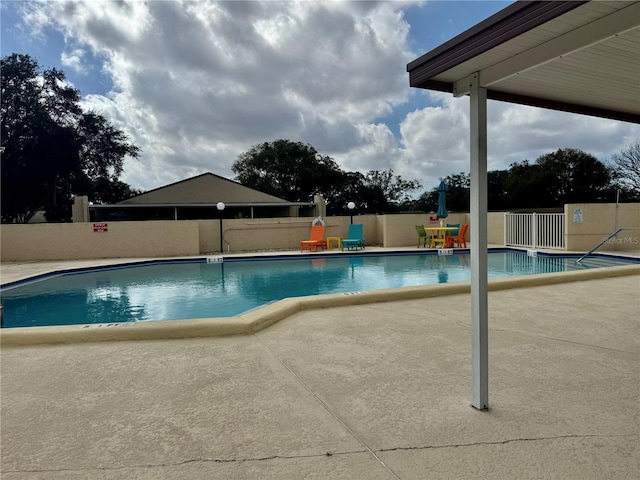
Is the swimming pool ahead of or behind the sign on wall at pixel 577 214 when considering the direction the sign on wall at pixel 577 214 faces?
ahead

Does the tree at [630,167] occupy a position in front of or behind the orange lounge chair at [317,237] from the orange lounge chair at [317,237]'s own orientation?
behind

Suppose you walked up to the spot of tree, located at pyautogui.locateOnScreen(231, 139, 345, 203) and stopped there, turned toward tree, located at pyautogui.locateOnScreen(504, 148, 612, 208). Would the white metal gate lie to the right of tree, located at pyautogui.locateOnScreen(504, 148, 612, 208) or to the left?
right

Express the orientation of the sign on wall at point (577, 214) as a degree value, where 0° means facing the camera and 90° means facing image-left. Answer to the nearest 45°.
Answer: approximately 0°

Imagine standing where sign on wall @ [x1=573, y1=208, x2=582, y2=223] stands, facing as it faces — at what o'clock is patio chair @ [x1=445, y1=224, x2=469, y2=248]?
The patio chair is roughly at 3 o'clock from the sign on wall.

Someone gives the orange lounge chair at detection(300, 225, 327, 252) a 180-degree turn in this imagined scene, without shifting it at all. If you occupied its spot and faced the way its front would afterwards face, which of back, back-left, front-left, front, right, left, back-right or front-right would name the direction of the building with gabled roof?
left

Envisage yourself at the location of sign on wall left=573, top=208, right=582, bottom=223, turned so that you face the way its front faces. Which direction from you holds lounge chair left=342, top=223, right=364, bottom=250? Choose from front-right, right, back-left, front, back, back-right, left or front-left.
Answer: right

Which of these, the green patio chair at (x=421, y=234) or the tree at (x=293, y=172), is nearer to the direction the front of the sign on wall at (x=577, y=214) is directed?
the green patio chair

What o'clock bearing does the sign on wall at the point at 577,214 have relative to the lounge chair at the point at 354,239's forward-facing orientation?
The sign on wall is roughly at 8 o'clock from the lounge chair.

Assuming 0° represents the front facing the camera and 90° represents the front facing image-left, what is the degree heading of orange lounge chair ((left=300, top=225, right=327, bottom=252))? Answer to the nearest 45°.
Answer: approximately 45°

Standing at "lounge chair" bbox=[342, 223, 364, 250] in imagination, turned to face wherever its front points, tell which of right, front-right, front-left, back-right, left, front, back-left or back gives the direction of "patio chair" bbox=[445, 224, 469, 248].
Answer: back-left

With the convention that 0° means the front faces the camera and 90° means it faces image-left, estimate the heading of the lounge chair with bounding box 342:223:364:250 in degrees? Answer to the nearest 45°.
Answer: approximately 45°

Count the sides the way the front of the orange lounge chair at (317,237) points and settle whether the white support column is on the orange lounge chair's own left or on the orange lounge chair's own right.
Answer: on the orange lounge chair's own left

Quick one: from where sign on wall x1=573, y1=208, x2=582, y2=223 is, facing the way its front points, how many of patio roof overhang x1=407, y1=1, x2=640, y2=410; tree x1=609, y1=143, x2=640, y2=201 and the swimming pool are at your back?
1

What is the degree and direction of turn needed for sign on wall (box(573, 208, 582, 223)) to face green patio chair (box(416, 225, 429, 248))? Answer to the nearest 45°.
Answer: approximately 90° to its right
